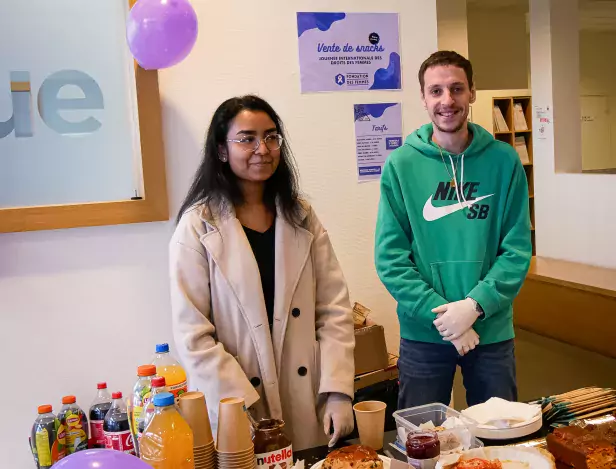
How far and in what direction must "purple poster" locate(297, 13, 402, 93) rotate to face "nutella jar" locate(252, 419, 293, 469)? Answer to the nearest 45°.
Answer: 0° — it already faces it

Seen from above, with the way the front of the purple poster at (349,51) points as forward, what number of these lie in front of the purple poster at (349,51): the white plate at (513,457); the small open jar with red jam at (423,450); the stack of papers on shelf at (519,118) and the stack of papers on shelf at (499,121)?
2

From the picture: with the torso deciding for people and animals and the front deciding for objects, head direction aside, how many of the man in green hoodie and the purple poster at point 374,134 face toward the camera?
2

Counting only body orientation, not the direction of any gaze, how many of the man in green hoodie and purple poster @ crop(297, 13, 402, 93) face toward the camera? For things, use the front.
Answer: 2

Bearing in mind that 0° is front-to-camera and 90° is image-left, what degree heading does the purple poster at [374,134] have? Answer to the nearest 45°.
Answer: approximately 0°

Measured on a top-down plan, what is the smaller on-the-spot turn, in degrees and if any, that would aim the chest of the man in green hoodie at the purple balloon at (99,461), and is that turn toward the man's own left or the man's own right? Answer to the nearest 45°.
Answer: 0° — they already face it

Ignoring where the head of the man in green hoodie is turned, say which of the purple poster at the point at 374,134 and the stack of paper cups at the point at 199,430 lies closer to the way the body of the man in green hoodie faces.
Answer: the stack of paper cups

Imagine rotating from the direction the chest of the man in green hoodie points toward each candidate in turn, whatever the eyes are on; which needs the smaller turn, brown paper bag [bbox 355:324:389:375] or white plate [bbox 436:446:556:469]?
the white plate
